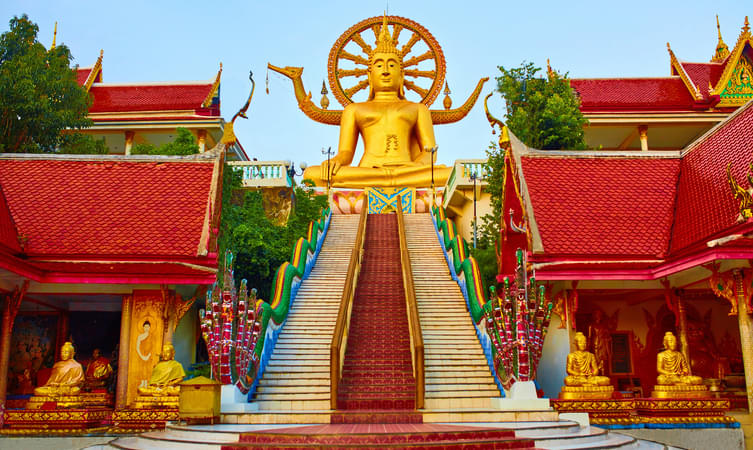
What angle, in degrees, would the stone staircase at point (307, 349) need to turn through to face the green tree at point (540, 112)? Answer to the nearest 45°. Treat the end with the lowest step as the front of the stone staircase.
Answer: approximately 135° to its left

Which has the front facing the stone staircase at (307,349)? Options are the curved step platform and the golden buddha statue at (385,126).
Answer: the golden buddha statue

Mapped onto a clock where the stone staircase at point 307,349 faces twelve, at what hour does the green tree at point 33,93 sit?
The green tree is roughly at 4 o'clock from the stone staircase.

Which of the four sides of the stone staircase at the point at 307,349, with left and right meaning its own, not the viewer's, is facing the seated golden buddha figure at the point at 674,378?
left

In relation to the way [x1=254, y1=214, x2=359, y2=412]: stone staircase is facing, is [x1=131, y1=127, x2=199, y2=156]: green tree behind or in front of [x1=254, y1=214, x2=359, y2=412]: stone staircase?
behind

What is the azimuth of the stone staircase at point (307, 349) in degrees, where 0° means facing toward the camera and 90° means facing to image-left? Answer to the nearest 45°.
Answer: approximately 0°

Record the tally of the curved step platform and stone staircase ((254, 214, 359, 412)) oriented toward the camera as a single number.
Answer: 2

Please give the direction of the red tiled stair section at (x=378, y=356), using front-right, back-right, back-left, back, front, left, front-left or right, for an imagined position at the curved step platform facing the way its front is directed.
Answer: back

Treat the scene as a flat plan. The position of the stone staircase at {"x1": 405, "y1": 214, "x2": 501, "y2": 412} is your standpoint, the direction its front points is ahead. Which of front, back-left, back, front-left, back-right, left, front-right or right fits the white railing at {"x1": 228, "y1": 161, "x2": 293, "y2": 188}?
back-right

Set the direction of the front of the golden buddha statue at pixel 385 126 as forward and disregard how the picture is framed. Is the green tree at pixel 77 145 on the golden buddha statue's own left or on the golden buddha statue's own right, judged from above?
on the golden buddha statue's own right

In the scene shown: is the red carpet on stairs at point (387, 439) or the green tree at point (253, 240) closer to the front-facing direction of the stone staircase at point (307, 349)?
the red carpet on stairs

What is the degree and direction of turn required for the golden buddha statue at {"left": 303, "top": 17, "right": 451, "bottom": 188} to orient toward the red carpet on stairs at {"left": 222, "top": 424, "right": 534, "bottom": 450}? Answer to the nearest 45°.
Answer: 0° — it already faces it

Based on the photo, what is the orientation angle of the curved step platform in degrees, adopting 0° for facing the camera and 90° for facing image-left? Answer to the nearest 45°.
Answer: approximately 0°
